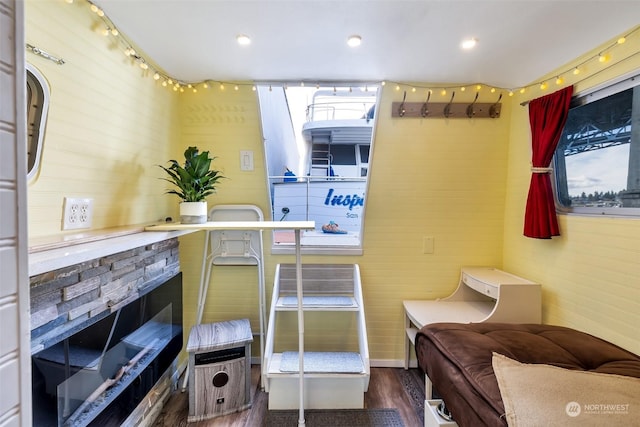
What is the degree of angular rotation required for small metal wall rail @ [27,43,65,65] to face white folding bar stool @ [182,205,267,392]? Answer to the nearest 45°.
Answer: approximately 90° to its left

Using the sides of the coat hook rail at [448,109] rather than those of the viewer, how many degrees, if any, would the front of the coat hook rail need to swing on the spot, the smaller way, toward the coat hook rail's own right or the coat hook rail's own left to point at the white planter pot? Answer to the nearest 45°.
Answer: approximately 45° to the coat hook rail's own right

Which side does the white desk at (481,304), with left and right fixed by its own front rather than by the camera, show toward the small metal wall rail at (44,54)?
front

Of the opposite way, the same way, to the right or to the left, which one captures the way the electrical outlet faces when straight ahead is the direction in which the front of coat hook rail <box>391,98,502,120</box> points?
to the left

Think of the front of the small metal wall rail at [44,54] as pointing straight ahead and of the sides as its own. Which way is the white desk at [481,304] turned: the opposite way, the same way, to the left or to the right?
the opposite way

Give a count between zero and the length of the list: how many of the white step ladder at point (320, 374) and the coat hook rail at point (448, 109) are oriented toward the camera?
2

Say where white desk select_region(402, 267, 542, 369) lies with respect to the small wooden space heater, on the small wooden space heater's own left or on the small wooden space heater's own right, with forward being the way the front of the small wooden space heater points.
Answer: on the small wooden space heater's own left

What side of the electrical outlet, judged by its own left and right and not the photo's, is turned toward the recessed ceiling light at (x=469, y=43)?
front

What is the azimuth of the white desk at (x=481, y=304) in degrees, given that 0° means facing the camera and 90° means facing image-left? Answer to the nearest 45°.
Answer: approximately 45°

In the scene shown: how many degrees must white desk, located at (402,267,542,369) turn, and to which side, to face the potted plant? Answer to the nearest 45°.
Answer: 0° — it already faces it

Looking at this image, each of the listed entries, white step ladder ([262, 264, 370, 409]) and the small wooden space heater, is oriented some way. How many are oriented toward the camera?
2

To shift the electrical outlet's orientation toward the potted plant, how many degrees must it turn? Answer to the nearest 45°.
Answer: approximately 90° to its left
